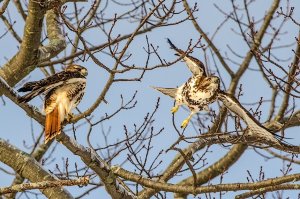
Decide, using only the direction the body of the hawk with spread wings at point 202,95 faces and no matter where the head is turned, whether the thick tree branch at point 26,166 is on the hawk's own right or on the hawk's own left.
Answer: on the hawk's own right

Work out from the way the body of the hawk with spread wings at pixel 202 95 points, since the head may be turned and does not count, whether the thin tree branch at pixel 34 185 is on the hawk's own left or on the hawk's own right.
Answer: on the hawk's own right

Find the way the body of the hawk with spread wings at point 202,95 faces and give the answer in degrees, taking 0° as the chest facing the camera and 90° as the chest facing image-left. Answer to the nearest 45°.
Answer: approximately 315°
